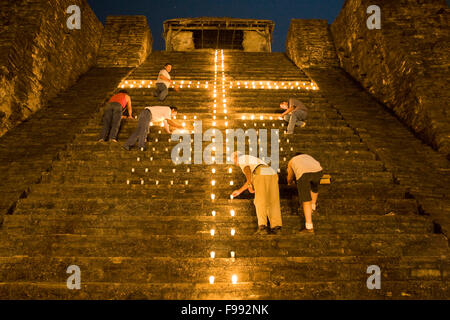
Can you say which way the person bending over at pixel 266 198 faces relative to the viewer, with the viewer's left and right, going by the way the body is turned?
facing away from the viewer and to the left of the viewer

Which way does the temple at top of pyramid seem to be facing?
toward the camera

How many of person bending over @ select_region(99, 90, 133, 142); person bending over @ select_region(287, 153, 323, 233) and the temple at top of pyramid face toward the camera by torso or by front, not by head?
1

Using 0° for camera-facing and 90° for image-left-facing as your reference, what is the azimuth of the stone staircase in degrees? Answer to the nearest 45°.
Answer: approximately 0°

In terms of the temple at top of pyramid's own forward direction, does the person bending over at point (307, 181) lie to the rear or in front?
in front

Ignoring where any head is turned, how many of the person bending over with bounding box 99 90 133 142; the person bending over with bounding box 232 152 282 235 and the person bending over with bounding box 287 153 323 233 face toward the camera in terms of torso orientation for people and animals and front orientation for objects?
0

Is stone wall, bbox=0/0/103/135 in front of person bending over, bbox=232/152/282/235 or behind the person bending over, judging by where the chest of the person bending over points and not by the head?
in front

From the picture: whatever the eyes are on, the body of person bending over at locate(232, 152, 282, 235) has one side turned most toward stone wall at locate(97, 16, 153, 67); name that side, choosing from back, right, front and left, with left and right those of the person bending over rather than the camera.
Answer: front

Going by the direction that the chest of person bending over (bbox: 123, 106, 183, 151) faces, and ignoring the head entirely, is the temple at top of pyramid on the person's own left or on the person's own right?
on the person's own left

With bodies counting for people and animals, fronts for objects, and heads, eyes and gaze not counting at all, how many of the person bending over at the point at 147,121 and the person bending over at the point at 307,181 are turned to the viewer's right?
1

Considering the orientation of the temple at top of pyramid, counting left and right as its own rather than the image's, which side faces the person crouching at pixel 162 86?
front
